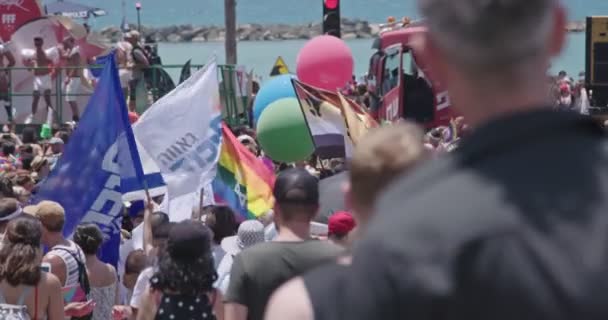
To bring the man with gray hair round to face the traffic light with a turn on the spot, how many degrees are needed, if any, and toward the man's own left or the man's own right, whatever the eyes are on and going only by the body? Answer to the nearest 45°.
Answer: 0° — they already face it

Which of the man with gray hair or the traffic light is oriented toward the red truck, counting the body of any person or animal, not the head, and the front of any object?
the man with gray hair

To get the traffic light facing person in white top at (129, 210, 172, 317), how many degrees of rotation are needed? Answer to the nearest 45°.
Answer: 0° — it already faces them

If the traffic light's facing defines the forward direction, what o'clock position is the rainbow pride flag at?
The rainbow pride flag is roughly at 12 o'clock from the traffic light.

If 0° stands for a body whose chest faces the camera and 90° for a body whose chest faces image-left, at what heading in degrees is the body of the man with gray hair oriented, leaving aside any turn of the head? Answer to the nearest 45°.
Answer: approximately 180°

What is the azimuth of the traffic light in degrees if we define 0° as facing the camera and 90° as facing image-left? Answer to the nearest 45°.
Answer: approximately 0°

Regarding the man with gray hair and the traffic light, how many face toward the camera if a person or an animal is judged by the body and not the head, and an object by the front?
1

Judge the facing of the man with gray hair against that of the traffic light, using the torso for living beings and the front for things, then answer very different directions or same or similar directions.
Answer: very different directions

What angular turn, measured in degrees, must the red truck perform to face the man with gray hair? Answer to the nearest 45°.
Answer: approximately 45° to its left

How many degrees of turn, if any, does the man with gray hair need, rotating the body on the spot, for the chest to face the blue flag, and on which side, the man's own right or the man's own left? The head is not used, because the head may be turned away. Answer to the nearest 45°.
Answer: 0° — they already face it
